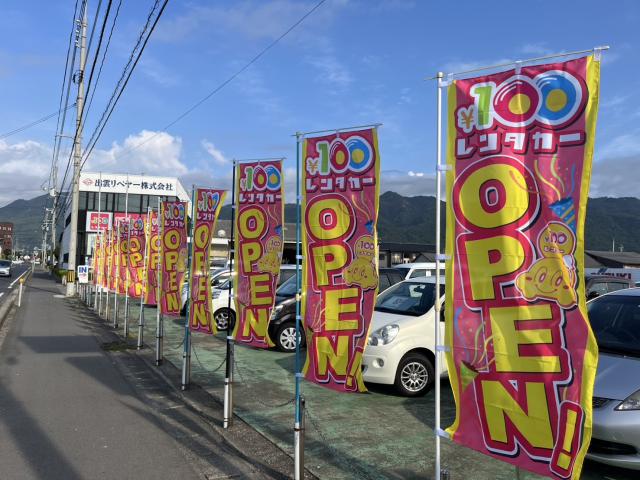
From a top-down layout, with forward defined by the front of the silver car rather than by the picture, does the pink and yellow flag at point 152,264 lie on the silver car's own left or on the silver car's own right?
on the silver car's own right

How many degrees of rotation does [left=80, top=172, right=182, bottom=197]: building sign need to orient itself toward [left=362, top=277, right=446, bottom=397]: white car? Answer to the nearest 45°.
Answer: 0° — it already faces it

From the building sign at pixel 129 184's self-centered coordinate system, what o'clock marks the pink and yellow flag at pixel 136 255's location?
The pink and yellow flag is roughly at 12 o'clock from the building sign.

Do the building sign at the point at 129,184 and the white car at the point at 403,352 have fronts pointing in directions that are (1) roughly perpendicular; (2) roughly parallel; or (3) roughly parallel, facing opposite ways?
roughly perpendicular

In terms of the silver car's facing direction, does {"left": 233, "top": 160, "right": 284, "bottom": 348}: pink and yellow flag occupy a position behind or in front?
in front

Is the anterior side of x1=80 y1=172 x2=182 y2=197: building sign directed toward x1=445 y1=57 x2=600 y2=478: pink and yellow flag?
yes

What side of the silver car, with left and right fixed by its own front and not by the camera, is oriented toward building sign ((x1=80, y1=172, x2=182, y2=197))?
right

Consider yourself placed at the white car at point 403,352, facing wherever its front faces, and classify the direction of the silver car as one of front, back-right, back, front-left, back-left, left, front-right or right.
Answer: left

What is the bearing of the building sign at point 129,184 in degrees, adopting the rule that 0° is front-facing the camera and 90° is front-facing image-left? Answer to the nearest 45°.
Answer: approximately 0°

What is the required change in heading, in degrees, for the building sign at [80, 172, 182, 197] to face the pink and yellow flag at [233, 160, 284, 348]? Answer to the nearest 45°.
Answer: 0° — it already faces it

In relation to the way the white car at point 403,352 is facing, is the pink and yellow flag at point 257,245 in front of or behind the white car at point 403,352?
in front

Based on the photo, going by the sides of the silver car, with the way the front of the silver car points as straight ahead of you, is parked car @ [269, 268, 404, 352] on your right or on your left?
on your right

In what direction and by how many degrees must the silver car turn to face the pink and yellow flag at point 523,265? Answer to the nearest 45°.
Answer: approximately 45° to its left

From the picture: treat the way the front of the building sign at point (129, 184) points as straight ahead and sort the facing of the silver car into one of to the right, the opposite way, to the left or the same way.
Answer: to the right

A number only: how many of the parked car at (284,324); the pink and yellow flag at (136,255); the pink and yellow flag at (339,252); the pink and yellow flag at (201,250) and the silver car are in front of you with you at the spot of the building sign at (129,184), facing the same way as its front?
5

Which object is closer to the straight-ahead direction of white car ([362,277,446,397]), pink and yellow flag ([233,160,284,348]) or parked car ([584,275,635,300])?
the pink and yellow flag

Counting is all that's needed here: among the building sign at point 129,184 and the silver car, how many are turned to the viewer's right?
0
